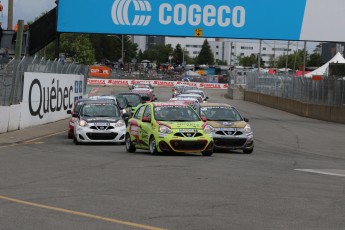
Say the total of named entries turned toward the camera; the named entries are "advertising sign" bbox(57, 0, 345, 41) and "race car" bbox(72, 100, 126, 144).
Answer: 2

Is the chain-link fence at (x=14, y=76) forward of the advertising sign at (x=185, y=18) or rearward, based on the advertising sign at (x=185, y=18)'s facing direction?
forward

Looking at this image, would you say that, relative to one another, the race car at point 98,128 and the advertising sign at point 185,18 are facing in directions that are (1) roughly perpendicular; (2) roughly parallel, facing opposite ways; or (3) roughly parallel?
roughly parallel

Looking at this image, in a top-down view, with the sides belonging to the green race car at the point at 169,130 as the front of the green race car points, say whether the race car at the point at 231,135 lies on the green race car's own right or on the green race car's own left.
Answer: on the green race car's own left

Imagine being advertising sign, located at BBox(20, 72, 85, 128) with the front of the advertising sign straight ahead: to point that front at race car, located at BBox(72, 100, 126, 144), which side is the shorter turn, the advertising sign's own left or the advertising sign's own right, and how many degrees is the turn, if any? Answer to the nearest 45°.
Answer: approximately 45° to the advertising sign's own right

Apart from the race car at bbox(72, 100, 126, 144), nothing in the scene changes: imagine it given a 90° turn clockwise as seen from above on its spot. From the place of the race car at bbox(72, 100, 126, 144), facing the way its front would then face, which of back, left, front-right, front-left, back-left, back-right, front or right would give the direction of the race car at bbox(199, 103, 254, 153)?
back-left

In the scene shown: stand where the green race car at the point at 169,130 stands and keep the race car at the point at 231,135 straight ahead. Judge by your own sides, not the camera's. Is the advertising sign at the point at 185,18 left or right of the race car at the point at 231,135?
left

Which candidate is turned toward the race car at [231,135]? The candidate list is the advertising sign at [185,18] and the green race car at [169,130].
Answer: the advertising sign

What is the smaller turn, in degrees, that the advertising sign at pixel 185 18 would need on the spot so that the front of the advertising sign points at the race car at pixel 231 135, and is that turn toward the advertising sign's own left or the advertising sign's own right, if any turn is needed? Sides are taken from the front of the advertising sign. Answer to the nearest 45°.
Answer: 0° — it already faces it

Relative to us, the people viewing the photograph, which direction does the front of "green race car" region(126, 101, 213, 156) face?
facing the viewer and to the right of the viewer

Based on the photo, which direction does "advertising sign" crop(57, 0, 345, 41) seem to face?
toward the camera

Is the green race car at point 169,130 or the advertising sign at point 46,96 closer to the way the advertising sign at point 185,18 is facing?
the green race car
